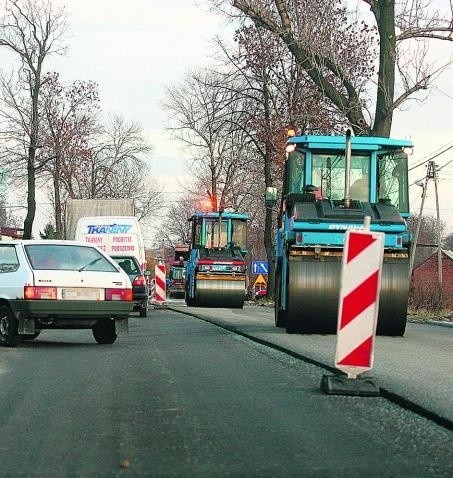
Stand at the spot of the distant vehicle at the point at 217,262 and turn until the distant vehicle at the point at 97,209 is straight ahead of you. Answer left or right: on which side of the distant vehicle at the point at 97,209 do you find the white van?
left

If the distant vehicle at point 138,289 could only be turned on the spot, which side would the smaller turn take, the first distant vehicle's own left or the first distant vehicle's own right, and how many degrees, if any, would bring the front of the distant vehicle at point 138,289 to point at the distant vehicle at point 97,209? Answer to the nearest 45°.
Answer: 0° — it already faces it

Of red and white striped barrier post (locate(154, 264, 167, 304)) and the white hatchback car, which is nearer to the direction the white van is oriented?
the red and white striped barrier post

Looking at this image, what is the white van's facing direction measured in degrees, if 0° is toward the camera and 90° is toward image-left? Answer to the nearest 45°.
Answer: approximately 180°

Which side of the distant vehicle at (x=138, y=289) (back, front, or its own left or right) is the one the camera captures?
back

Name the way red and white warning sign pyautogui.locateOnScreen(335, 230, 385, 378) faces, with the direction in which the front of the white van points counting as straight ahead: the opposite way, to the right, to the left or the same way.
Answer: the opposite way

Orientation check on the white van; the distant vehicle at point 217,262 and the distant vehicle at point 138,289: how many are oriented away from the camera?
2

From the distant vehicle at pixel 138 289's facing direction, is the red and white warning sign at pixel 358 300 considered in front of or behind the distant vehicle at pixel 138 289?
behind

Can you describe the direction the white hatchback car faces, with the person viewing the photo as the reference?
facing away from the viewer and to the left of the viewer

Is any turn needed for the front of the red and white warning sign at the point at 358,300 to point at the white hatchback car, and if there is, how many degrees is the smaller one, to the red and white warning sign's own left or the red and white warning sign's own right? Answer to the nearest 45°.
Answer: approximately 135° to the red and white warning sign's own right

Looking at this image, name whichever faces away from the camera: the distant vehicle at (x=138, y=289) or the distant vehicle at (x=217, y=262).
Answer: the distant vehicle at (x=138, y=289)

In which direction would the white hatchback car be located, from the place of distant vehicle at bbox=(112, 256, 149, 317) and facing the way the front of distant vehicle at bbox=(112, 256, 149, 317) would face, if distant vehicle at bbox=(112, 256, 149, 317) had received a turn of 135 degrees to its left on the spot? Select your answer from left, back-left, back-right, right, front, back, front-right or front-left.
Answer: front-left

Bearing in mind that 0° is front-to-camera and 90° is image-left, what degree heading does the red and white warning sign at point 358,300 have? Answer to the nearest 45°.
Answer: approximately 0°

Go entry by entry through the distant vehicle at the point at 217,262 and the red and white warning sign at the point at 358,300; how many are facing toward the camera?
2
